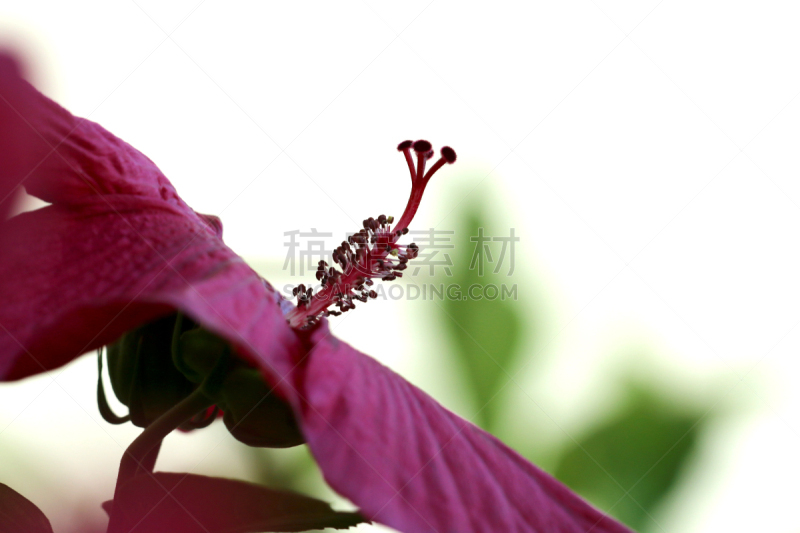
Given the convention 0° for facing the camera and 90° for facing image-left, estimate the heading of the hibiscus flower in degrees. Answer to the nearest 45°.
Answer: approximately 270°
